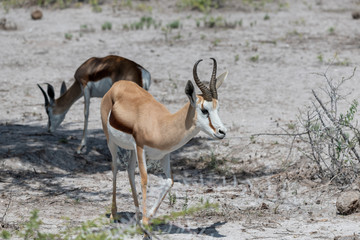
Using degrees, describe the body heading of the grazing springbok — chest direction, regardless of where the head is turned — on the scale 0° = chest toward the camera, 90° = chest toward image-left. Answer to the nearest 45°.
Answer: approximately 90°

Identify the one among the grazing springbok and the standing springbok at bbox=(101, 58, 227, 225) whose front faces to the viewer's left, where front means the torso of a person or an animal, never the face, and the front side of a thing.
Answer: the grazing springbok

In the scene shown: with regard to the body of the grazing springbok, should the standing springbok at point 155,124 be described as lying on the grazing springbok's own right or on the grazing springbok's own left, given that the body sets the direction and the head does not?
on the grazing springbok's own left

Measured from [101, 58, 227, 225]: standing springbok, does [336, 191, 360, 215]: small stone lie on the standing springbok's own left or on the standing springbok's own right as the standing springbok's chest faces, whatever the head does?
on the standing springbok's own left

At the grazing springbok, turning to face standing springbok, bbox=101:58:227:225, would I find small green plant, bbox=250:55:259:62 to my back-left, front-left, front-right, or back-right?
back-left

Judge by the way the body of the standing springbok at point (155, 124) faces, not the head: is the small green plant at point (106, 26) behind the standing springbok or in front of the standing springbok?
behind

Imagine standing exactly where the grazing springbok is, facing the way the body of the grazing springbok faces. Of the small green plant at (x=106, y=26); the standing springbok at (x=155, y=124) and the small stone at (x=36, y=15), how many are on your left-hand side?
1

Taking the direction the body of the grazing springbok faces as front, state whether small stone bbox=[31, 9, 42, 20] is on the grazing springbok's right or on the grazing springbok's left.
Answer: on the grazing springbok's right

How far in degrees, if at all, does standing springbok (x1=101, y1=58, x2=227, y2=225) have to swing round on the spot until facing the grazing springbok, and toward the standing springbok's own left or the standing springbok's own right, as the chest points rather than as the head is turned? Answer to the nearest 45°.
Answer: approximately 135° to the standing springbok's own left

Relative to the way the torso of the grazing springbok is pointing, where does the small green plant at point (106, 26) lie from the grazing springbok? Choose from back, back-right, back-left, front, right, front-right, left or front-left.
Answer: right

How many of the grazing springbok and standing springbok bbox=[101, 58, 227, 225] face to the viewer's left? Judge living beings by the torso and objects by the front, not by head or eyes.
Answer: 1

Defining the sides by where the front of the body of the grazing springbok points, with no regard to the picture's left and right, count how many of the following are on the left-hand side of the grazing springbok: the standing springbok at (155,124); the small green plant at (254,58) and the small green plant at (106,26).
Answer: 1
